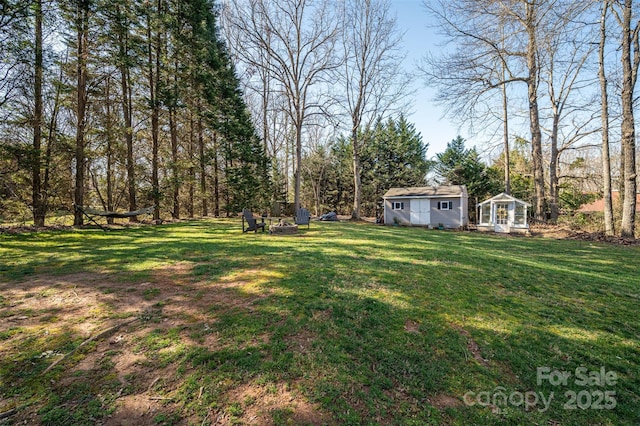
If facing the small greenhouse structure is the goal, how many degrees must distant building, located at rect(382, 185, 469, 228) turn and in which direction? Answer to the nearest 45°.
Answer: approximately 90° to its left

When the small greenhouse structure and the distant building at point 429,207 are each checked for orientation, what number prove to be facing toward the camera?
2

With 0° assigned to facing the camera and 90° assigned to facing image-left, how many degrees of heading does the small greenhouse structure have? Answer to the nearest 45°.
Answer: approximately 0°

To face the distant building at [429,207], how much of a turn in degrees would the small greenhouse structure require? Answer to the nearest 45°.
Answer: approximately 90° to its right

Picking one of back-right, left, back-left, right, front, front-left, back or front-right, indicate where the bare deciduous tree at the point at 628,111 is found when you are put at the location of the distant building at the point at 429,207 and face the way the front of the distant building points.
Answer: front-left

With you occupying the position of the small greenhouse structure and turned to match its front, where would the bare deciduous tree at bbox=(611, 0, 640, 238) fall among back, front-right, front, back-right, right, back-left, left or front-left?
front-left
